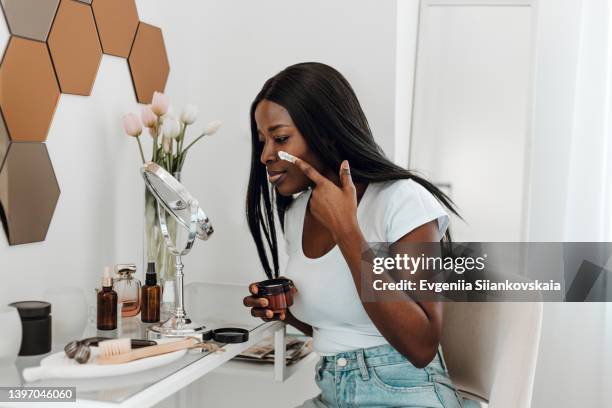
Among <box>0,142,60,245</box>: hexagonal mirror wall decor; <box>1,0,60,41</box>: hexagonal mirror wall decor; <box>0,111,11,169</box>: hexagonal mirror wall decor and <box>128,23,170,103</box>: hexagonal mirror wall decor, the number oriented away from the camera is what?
0

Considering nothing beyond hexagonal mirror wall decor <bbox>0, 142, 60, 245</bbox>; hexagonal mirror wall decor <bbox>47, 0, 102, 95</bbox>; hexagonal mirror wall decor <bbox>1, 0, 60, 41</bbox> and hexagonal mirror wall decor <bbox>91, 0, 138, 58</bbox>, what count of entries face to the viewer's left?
0

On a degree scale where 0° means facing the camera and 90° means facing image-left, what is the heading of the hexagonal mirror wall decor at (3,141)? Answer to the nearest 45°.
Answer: approximately 315°

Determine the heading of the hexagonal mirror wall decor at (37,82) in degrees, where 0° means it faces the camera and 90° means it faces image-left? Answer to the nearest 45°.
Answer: approximately 315°

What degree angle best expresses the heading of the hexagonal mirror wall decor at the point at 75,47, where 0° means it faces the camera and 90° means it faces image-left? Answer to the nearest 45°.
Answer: approximately 315°

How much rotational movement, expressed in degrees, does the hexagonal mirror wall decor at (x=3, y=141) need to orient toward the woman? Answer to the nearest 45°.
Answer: approximately 45° to its left

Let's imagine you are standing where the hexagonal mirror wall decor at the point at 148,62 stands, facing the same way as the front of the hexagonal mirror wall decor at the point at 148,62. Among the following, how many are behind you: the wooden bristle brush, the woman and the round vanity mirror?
0

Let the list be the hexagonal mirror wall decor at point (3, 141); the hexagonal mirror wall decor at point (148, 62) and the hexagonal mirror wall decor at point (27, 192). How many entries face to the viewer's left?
0

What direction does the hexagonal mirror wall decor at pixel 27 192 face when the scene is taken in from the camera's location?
facing the viewer and to the right of the viewer
